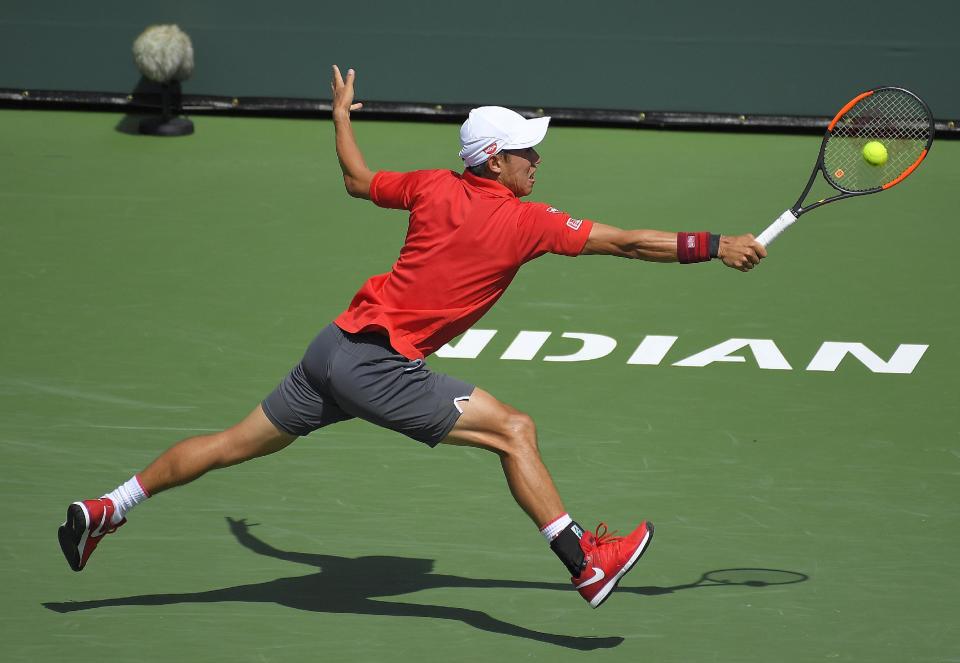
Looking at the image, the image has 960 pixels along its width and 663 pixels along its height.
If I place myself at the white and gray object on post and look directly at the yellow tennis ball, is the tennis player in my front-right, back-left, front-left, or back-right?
front-right

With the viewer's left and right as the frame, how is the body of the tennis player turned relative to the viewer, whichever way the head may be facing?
facing away from the viewer and to the right of the viewer

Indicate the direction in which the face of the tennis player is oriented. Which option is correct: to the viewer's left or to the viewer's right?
to the viewer's right

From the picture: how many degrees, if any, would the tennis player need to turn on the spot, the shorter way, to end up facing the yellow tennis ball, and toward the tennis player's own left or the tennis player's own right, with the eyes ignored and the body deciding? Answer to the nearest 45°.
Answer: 0° — they already face it

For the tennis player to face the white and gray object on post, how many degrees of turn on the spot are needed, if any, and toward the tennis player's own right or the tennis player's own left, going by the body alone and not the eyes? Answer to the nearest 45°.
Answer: approximately 45° to the tennis player's own left

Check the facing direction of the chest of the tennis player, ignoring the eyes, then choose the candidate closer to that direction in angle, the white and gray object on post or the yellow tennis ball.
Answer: the yellow tennis ball
